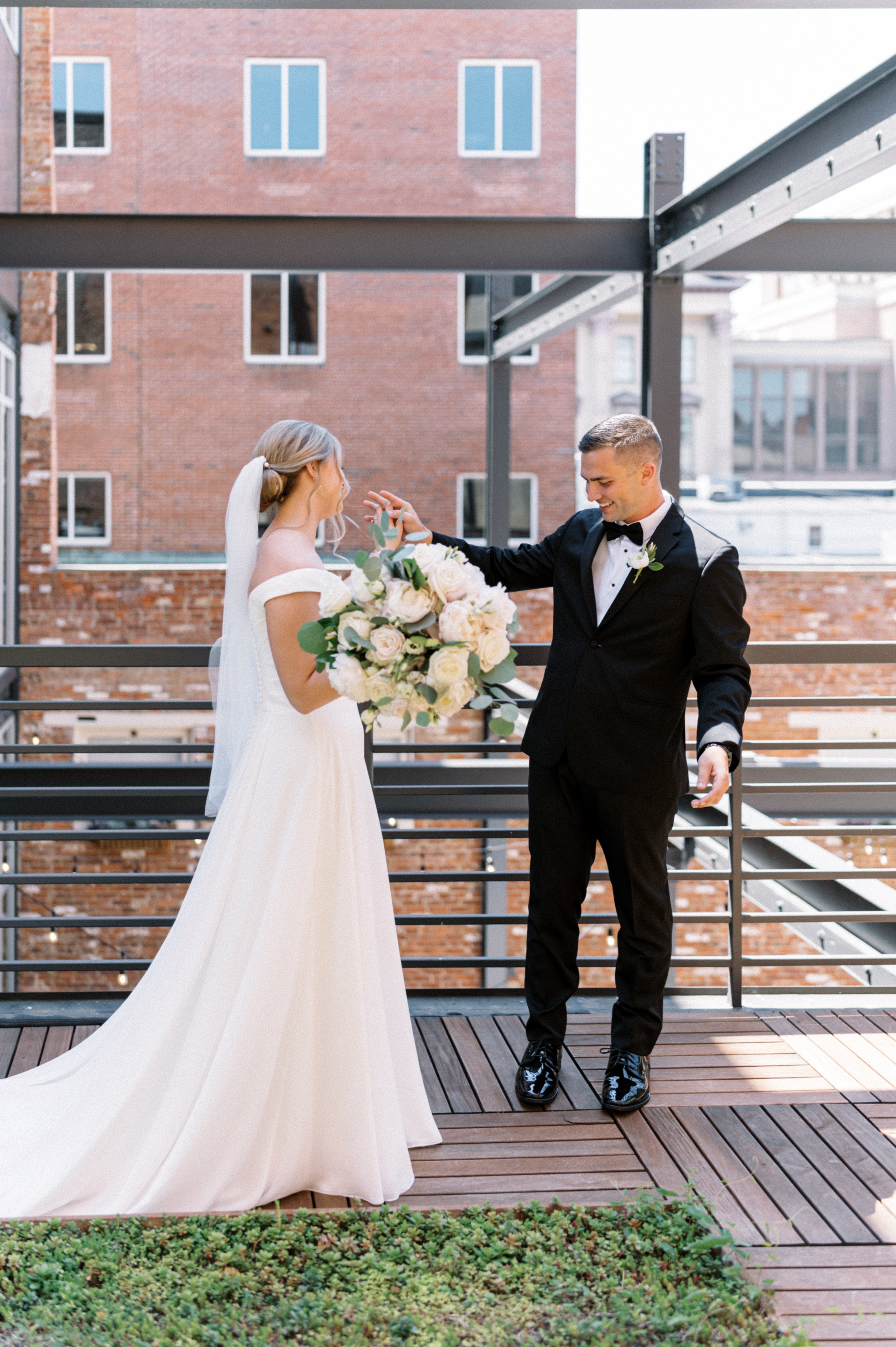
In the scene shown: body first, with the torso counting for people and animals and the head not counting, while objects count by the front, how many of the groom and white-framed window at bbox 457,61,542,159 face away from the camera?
0

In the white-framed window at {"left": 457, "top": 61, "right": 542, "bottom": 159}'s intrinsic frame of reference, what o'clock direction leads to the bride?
The bride is roughly at 12 o'clock from the white-framed window.

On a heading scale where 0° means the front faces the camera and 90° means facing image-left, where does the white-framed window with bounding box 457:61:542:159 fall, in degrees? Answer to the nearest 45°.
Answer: approximately 0°

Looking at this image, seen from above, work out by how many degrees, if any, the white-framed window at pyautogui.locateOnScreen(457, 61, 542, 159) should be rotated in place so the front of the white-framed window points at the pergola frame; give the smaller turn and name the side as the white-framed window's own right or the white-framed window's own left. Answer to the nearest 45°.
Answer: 0° — it already faces it

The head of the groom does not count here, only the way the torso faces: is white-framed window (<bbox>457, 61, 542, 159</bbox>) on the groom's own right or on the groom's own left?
on the groom's own right

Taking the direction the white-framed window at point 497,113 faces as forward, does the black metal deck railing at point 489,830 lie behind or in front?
in front

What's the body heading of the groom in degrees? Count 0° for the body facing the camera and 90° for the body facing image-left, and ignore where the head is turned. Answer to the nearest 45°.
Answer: approximately 45°

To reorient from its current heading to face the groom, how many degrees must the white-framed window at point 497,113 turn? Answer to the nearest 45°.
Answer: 0° — it already faces them

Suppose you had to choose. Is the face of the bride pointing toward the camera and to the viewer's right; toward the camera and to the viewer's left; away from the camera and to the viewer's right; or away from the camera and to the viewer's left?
away from the camera and to the viewer's right
